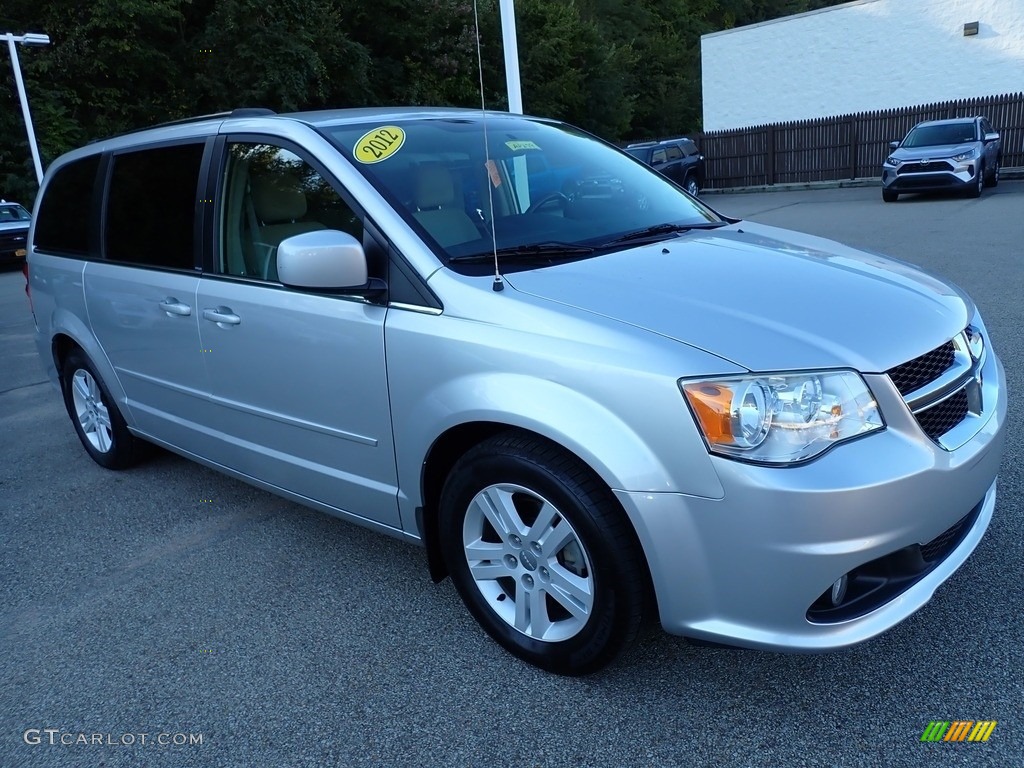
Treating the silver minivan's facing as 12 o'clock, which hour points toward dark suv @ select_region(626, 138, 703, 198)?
The dark suv is roughly at 8 o'clock from the silver minivan.

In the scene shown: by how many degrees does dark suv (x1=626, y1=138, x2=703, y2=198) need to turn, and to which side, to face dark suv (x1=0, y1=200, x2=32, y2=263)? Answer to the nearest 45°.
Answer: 0° — it already faces it

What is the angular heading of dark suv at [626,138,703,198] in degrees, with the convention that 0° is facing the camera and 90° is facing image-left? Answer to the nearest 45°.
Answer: approximately 45°

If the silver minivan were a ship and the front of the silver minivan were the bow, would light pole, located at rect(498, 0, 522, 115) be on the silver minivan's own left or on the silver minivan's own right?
on the silver minivan's own left

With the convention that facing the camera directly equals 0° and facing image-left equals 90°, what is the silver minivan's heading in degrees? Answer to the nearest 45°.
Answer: approximately 315°
